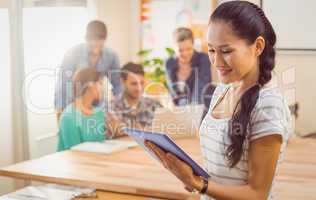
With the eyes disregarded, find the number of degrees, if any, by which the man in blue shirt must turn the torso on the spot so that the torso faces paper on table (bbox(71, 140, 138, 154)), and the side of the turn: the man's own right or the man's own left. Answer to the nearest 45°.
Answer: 0° — they already face it

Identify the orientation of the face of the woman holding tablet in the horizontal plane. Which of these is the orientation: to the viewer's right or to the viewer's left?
to the viewer's left

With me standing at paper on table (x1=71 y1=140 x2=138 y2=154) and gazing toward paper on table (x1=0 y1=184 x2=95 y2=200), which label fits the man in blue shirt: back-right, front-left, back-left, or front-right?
back-right

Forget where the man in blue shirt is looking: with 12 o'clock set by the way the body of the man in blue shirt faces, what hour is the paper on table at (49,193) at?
The paper on table is roughly at 12 o'clock from the man in blue shirt.

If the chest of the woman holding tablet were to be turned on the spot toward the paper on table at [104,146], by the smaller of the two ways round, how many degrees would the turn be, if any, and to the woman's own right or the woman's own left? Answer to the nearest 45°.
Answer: approximately 90° to the woman's own right

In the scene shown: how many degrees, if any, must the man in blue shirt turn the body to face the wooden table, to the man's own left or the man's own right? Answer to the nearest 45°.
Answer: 0° — they already face it

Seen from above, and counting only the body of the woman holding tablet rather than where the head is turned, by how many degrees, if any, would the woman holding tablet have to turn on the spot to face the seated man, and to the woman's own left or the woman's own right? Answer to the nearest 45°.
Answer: approximately 135° to the woman's own right

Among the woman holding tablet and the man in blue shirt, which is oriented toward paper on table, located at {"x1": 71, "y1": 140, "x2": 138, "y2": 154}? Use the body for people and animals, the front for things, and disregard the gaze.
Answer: the man in blue shirt

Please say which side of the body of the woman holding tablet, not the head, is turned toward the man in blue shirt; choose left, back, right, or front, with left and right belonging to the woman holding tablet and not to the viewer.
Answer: right

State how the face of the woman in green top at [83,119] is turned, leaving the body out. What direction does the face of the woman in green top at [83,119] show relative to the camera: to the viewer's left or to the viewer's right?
to the viewer's right

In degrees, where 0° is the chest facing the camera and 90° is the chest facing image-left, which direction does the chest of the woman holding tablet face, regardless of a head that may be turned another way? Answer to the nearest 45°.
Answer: approximately 45°

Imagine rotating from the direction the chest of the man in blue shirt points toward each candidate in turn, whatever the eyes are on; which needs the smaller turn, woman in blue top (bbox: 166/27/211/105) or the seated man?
the seated man
